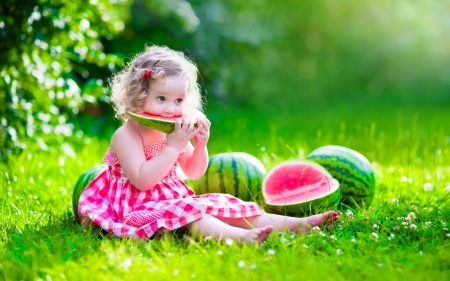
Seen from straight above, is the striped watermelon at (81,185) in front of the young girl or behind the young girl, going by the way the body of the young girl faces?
behind

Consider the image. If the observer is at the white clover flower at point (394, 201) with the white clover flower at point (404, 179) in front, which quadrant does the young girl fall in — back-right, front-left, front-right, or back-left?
back-left

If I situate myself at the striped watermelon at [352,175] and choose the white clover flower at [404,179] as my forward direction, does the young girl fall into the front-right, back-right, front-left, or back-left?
back-left

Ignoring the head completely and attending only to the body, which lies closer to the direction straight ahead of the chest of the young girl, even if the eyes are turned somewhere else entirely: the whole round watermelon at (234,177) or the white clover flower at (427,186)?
the white clover flower

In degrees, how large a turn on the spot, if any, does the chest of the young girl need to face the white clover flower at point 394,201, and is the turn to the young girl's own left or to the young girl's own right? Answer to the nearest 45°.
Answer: approximately 45° to the young girl's own left

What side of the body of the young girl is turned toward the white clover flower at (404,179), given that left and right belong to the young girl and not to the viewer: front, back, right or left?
left

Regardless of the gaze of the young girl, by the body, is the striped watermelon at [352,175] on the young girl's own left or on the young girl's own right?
on the young girl's own left

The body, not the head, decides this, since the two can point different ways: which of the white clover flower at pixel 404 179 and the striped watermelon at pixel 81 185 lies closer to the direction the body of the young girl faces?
the white clover flower

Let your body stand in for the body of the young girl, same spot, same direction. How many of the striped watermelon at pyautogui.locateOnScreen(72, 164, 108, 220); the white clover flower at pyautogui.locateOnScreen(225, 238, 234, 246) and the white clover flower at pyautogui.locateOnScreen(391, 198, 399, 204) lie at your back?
1

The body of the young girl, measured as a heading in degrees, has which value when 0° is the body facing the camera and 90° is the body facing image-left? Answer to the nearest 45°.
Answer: approximately 315°

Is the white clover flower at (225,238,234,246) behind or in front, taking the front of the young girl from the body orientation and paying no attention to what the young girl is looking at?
in front
